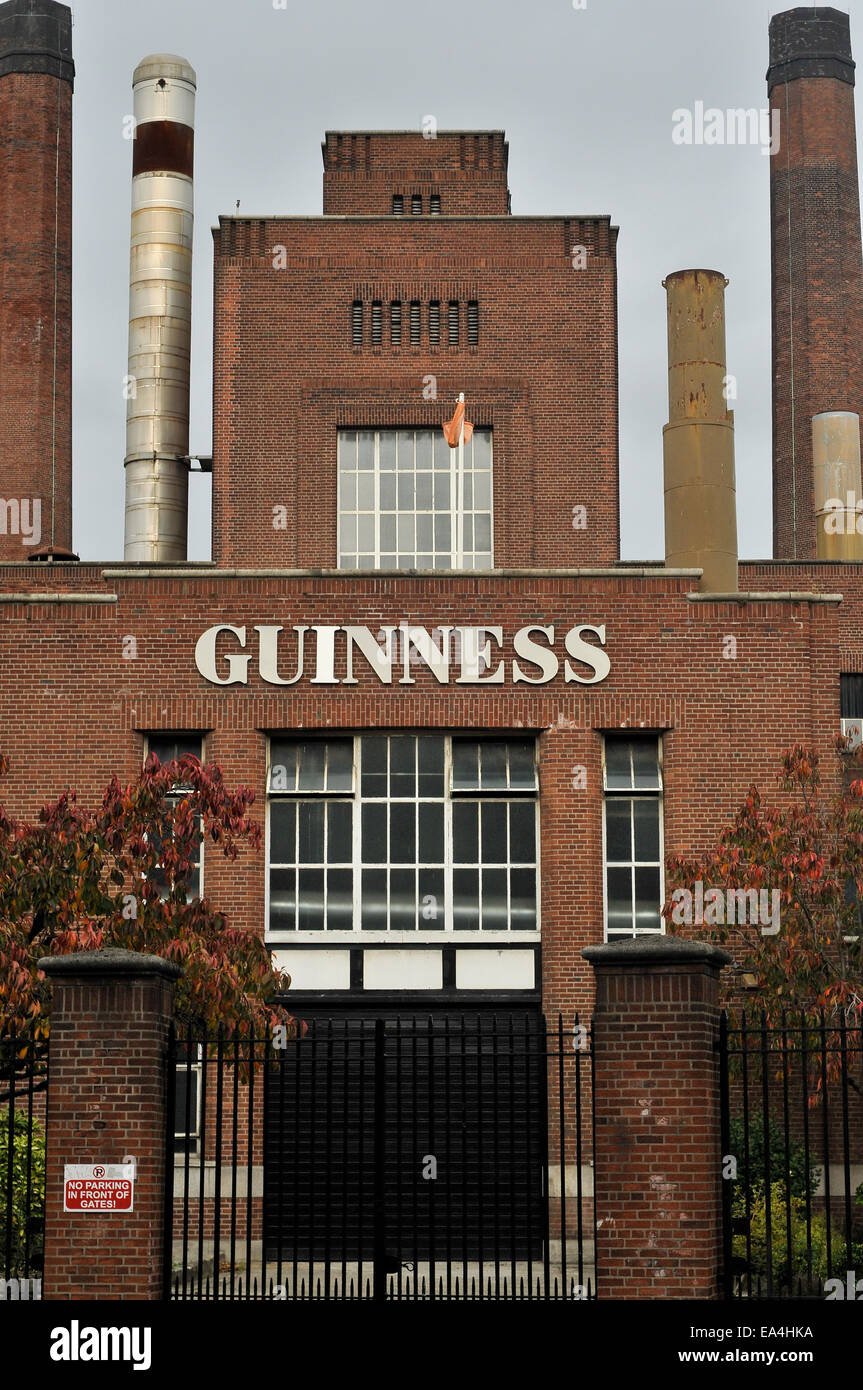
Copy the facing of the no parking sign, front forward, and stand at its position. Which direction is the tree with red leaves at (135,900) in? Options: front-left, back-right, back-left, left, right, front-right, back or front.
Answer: back

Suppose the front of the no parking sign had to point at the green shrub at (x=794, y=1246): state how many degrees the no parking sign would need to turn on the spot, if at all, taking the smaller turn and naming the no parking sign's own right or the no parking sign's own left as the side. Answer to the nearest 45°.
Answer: approximately 135° to the no parking sign's own left

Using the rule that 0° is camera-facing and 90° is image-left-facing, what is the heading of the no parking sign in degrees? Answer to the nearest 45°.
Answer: approximately 0°

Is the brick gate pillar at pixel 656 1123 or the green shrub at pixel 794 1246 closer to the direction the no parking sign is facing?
the brick gate pillar

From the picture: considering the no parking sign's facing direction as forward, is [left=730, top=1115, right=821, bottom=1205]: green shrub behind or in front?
behind

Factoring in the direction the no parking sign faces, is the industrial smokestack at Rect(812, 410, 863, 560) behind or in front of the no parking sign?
behind

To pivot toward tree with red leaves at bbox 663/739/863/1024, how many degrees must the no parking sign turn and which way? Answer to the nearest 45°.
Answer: approximately 135° to its left

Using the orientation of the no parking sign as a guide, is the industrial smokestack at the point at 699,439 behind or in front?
behind

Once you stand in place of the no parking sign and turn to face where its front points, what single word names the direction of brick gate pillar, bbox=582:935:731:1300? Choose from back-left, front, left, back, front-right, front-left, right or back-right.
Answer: left

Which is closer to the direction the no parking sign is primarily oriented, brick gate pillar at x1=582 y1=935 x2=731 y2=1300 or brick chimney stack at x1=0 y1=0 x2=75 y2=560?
the brick gate pillar

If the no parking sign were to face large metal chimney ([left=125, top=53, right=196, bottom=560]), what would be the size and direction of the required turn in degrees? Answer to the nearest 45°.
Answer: approximately 180°
